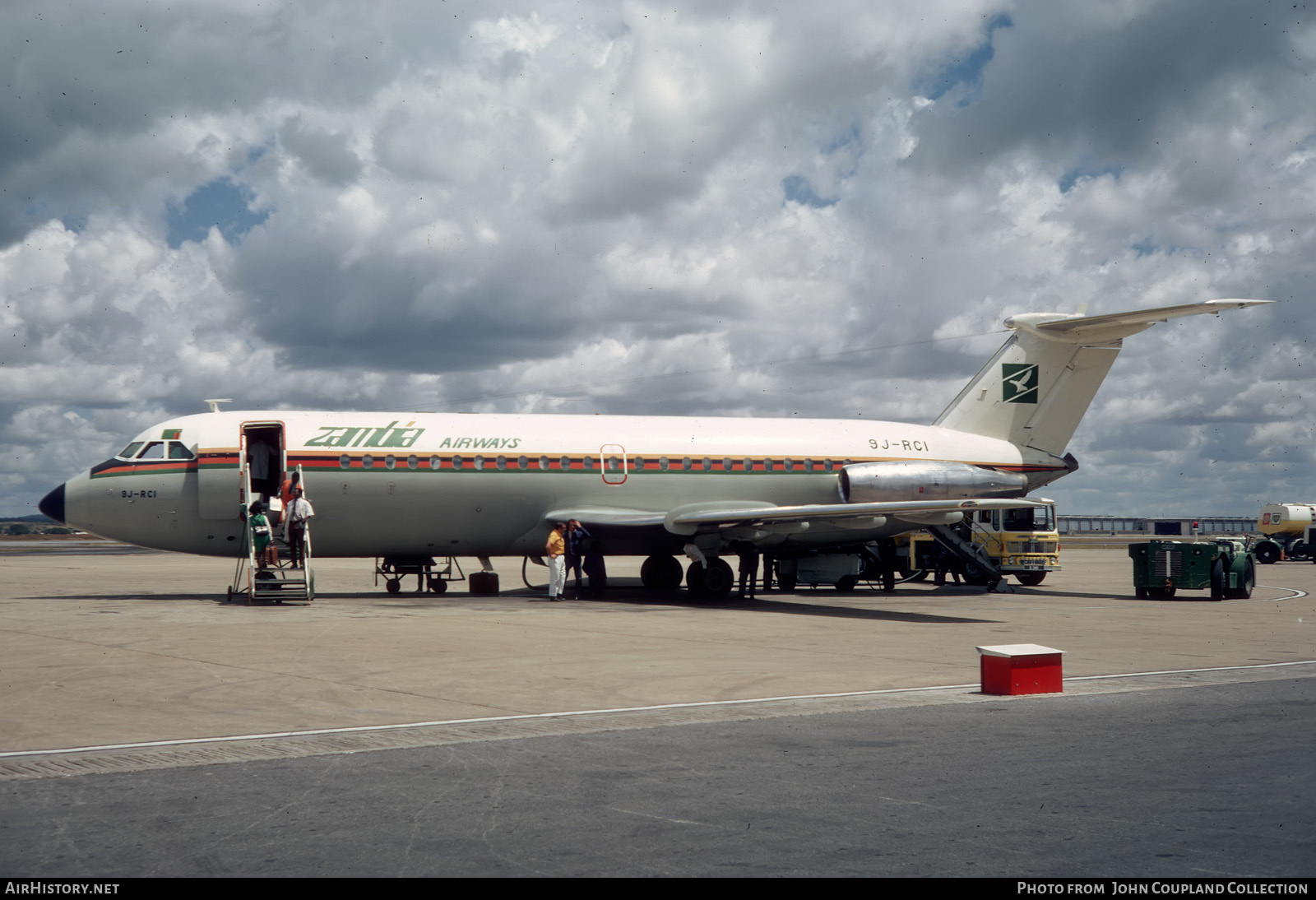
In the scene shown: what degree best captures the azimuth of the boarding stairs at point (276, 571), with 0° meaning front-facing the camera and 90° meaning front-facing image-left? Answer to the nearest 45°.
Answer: approximately 0°

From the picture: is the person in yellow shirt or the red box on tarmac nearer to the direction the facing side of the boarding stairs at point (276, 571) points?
the red box on tarmac

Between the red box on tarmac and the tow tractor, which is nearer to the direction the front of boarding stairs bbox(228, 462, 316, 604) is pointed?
the red box on tarmac

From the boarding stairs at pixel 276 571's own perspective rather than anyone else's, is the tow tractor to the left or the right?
on its left

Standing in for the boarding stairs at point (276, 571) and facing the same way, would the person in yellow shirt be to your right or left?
on your left
